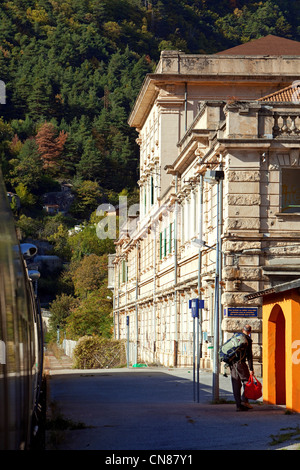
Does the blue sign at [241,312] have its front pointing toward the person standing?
yes

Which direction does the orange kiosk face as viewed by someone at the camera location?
facing the viewer and to the left of the viewer

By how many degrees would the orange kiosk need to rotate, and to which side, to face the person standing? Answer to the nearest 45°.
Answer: approximately 45° to its right

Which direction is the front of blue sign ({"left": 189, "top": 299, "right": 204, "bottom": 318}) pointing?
toward the camera

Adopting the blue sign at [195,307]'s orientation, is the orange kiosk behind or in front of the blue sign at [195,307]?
in front

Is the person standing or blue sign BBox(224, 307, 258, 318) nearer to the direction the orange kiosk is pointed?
the person standing

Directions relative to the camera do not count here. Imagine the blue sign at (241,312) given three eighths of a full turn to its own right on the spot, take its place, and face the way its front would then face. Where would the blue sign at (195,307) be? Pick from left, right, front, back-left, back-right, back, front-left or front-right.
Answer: back-left

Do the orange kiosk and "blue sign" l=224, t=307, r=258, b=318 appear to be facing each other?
no

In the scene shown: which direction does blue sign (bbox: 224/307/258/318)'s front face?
toward the camera
